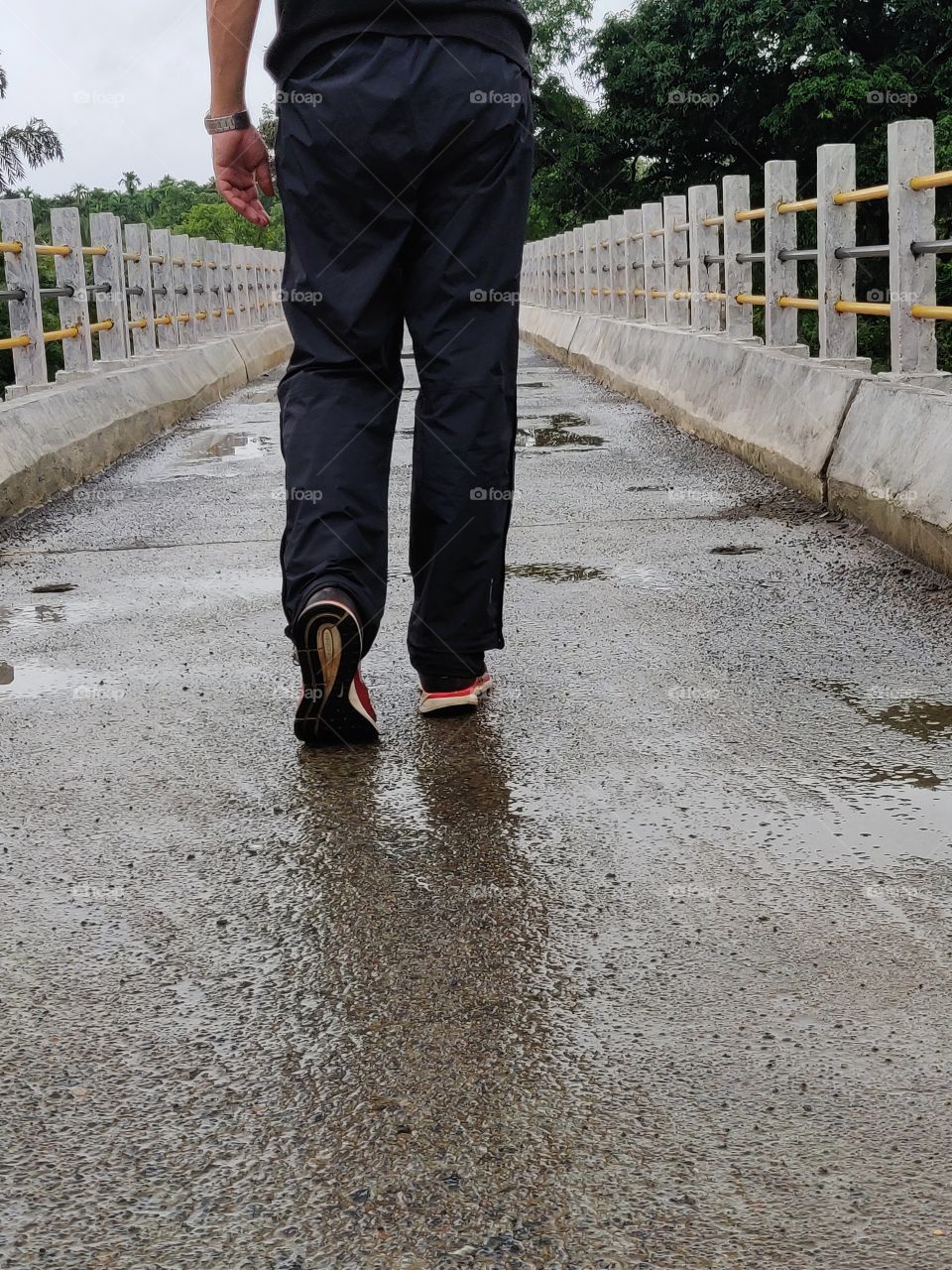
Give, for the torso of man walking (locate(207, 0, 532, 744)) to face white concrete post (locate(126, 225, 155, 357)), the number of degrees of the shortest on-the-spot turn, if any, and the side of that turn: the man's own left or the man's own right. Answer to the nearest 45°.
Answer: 0° — they already face it

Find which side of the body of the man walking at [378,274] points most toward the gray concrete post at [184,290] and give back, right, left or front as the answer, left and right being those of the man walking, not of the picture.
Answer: front

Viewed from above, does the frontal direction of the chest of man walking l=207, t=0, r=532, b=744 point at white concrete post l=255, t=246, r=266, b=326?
yes

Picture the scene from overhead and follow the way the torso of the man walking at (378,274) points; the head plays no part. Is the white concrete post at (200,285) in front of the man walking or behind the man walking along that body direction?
in front

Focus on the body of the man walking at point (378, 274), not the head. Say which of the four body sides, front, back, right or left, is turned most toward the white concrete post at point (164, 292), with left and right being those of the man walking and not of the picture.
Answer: front

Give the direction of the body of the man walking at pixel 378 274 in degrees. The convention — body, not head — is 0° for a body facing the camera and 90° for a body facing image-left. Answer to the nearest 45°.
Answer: approximately 180°

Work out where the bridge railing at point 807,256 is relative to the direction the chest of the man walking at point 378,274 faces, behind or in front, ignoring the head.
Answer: in front

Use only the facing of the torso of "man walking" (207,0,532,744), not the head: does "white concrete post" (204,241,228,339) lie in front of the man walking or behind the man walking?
in front
